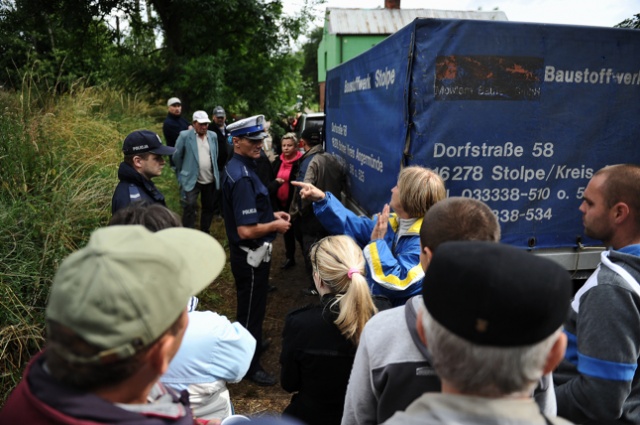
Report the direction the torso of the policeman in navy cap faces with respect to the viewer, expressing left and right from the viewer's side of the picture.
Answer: facing to the right of the viewer

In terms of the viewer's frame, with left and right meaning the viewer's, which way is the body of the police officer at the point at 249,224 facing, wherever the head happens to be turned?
facing to the right of the viewer

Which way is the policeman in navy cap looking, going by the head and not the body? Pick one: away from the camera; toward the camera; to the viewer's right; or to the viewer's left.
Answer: to the viewer's right

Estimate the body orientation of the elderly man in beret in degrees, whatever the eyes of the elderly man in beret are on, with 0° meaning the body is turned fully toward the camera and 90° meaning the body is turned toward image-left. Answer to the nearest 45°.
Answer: approximately 180°

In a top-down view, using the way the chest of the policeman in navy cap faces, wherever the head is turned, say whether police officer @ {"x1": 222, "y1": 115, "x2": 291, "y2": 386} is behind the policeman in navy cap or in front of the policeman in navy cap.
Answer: in front

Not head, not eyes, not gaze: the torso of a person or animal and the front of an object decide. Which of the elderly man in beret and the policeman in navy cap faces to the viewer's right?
the policeman in navy cap

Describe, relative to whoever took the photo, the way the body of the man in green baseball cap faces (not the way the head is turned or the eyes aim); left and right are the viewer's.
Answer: facing away from the viewer and to the right of the viewer

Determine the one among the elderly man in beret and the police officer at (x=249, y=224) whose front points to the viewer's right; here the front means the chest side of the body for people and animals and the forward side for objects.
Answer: the police officer

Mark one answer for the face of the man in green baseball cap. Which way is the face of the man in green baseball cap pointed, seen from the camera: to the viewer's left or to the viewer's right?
to the viewer's right

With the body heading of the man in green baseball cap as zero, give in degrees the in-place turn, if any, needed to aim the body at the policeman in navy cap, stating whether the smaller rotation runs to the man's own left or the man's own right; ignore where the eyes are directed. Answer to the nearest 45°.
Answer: approximately 45° to the man's own left

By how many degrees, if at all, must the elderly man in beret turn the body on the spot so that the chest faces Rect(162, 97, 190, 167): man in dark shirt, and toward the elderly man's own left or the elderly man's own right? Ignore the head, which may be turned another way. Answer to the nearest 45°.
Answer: approximately 45° to the elderly man's own left

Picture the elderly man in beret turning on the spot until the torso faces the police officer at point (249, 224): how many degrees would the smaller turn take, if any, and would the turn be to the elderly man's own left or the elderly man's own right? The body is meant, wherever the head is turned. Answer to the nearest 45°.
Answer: approximately 45° to the elderly man's own left
